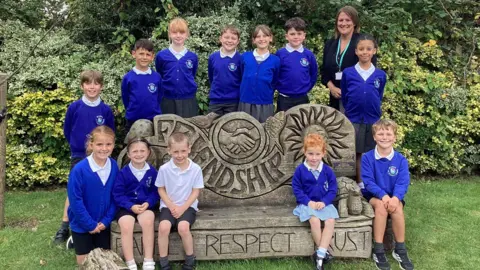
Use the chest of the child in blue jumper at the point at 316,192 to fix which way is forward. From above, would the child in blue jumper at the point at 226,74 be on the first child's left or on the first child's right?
on the first child's right

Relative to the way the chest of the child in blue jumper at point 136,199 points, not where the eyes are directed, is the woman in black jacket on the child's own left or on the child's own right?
on the child's own left

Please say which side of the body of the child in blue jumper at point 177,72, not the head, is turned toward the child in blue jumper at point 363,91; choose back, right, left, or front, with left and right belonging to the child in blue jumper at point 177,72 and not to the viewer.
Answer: left

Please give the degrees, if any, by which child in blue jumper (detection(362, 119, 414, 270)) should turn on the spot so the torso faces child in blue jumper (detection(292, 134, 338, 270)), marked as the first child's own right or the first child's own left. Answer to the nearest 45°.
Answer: approximately 90° to the first child's own right

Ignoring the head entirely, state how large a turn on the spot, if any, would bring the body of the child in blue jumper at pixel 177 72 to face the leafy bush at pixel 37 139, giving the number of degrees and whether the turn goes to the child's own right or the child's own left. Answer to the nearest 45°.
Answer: approximately 135° to the child's own right

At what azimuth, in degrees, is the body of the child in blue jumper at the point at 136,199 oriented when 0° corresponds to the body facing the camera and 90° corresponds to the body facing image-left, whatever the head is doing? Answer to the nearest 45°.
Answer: approximately 0°

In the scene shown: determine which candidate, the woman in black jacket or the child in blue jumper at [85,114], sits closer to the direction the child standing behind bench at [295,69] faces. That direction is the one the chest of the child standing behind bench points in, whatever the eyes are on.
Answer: the child in blue jumper

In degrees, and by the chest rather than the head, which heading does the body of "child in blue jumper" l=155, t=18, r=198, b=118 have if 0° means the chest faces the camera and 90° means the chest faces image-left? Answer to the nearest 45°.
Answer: approximately 0°

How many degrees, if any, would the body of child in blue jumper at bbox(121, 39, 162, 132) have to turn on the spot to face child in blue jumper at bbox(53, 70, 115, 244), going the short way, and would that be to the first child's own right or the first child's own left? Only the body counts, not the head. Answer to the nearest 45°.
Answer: approximately 90° to the first child's own right

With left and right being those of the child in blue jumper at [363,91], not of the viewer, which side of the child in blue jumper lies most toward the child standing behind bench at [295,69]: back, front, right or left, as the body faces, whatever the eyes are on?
right
